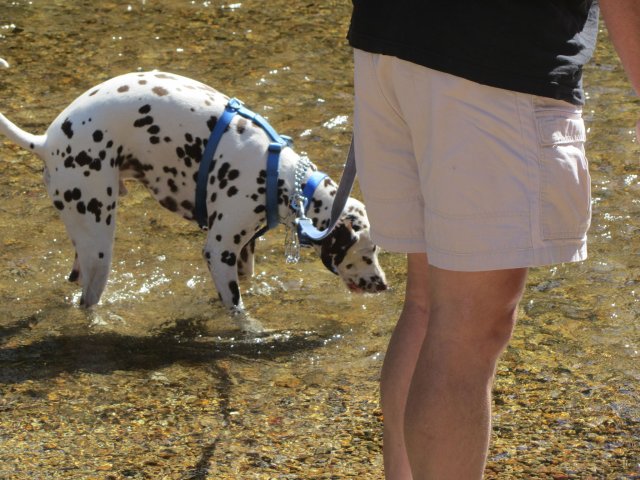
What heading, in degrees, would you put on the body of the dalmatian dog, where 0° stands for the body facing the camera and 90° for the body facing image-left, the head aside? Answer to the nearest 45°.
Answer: approximately 270°
